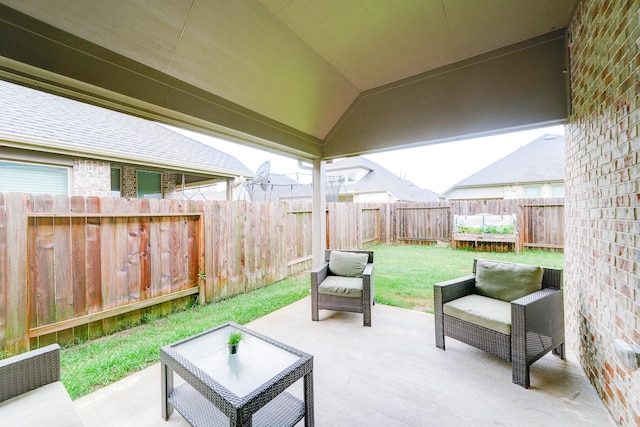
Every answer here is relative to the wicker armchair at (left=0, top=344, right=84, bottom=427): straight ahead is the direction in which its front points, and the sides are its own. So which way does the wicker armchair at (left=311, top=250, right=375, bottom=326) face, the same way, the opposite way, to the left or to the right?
to the right

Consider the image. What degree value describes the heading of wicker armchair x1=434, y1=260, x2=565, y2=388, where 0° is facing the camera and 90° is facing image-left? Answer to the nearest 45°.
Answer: approximately 45°

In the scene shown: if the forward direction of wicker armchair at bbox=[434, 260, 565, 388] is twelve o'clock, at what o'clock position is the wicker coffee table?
The wicker coffee table is roughly at 12 o'clock from the wicker armchair.

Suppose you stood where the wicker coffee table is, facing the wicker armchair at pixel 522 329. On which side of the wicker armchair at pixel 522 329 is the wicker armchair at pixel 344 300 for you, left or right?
left

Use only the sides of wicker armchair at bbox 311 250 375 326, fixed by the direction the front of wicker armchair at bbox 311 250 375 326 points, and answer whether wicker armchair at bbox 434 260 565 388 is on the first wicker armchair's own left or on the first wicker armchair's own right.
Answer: on the first wicker armchair's own left

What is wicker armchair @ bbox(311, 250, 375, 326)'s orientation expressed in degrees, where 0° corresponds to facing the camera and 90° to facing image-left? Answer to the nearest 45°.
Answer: approximately 0°

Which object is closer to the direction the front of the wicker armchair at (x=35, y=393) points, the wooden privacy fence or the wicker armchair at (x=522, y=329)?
the wicker armchair
